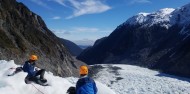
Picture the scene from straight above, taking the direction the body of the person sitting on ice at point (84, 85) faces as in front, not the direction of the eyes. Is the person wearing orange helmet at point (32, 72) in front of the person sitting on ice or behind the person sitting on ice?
in front

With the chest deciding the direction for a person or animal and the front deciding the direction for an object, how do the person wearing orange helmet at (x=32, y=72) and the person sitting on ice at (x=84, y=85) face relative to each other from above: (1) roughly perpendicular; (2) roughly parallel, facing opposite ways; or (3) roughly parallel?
roughly perpendicular

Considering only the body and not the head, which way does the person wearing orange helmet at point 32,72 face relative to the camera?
to the viewer's right

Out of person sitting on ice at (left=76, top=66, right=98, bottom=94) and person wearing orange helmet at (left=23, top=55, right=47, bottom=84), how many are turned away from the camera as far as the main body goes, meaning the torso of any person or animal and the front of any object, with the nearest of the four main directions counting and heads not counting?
1

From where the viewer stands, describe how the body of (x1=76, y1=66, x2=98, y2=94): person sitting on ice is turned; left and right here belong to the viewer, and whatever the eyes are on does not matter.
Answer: facing away from the viewer

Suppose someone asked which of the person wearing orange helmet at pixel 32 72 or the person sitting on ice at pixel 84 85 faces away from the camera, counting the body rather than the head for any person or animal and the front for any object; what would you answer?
the person sitting on ice
